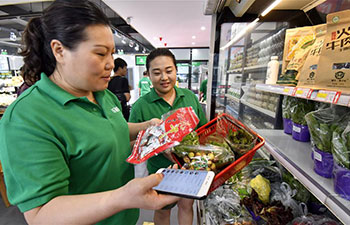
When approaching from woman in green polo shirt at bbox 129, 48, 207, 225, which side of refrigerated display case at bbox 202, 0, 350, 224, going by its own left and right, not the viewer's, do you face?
front

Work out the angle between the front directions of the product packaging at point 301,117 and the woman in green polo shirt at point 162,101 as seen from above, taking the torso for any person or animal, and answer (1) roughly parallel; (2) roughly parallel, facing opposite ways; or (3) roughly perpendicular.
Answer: roughly perpendicular

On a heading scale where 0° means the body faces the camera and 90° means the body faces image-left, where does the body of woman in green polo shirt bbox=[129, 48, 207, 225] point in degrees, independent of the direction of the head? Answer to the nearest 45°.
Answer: approximately 0°

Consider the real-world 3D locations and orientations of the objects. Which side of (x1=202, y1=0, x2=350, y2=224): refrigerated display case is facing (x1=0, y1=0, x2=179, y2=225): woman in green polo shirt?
front

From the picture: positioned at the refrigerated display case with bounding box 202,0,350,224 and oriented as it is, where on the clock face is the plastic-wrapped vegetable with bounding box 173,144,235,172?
The plastic-wrapped vegetable is roughly at 11 o'clock from the refrigerated display case.

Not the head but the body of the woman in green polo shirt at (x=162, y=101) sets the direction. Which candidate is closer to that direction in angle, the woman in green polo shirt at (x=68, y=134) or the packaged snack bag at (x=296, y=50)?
the woman in green polo shirt

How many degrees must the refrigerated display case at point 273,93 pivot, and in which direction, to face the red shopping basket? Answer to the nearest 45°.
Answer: approximately 45° to its left

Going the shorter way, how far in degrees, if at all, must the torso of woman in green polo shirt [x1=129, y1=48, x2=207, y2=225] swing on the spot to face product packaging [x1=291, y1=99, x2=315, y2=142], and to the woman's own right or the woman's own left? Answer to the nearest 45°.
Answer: approximately 45° to the woman's own left

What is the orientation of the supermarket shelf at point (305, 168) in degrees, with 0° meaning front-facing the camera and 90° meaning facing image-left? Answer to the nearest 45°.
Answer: approximately 45°
